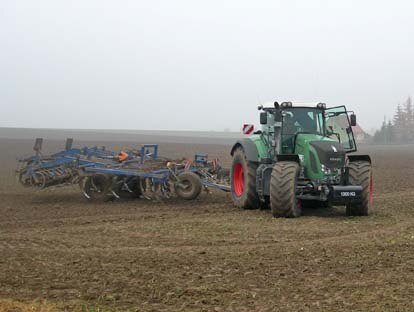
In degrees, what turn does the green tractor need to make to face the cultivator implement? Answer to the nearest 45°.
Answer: approximately 180°

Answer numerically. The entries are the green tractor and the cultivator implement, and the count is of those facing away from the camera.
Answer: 0

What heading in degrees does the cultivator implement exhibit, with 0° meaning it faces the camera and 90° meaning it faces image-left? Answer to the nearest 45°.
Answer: approximately 270°

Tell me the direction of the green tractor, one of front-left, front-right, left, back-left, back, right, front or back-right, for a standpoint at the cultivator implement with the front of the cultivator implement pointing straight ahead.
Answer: front-right

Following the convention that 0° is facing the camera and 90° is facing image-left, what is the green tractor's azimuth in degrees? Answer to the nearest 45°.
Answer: approximately 315°
